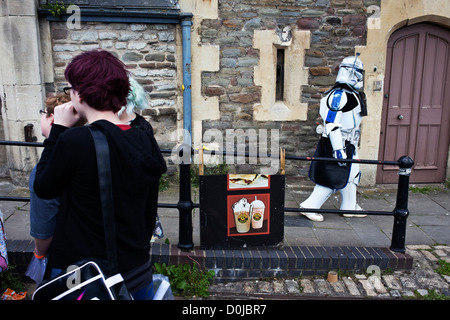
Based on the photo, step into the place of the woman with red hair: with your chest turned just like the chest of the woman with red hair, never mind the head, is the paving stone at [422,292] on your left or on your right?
on your right

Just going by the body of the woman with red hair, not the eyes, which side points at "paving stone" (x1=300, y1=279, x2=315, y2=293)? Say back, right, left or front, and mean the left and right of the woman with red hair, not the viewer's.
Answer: right

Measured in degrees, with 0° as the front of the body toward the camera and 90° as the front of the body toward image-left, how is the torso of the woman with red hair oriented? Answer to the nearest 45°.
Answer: approximately 135°

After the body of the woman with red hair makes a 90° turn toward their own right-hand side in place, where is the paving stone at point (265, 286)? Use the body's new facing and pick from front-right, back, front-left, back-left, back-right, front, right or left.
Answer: front

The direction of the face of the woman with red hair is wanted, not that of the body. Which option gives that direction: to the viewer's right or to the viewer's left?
to the viewer's left
